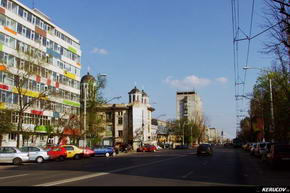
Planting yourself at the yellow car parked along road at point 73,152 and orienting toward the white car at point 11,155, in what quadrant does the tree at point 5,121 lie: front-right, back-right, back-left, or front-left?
front-right

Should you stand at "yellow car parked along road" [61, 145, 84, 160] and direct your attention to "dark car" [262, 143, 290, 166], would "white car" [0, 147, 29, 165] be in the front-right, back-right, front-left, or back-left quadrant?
front-right

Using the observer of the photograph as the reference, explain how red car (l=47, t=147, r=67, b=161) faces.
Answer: facing the viewer and to the right of the viewer

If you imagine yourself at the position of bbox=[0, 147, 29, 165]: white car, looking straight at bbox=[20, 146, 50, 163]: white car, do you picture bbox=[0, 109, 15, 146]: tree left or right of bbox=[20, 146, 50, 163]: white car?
left
